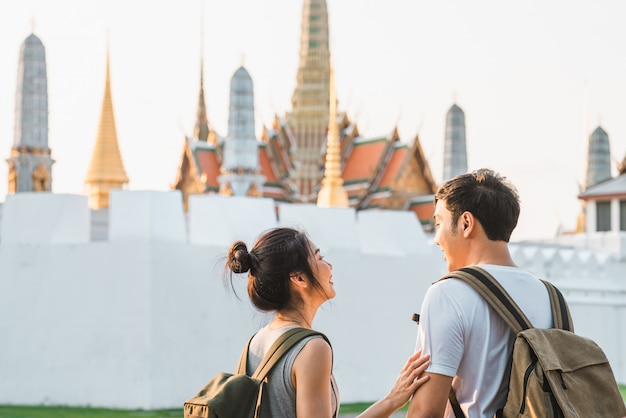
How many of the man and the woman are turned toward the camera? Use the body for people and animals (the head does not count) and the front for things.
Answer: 0

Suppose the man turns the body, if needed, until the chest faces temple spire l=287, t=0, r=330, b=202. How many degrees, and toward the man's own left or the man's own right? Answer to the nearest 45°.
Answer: approximately 45° to the man's own right

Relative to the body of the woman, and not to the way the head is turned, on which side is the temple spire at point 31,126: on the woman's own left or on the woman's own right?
on the woman's own left

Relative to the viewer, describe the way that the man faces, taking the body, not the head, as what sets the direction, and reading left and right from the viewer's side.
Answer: facing away from the viewer and to the left of the viewer

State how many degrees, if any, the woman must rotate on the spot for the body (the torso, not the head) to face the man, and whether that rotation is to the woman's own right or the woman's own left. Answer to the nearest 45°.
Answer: approximately 45° to the woman's own right

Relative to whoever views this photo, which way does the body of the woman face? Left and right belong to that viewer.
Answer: facing away from the viewer and to the right of the viewer

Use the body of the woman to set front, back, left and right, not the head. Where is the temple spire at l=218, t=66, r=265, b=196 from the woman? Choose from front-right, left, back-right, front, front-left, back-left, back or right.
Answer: front-left

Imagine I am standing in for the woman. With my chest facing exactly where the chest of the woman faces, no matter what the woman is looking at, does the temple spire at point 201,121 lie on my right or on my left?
on my left

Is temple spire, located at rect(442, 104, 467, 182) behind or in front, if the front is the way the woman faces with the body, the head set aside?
in front
